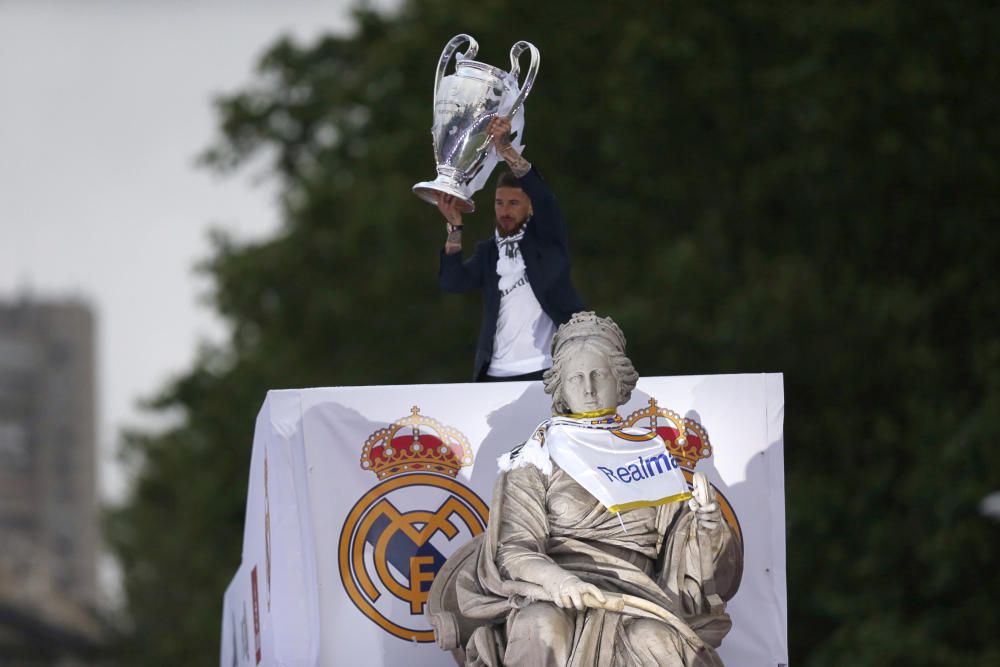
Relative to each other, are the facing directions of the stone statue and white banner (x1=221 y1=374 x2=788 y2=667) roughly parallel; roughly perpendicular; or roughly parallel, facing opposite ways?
roughly parallel

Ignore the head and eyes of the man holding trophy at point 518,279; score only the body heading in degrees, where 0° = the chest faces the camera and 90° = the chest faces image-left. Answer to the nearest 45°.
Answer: approximately 45°

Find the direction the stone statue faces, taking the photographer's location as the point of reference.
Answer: facing the viewer

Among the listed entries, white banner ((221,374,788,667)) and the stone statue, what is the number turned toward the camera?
2
